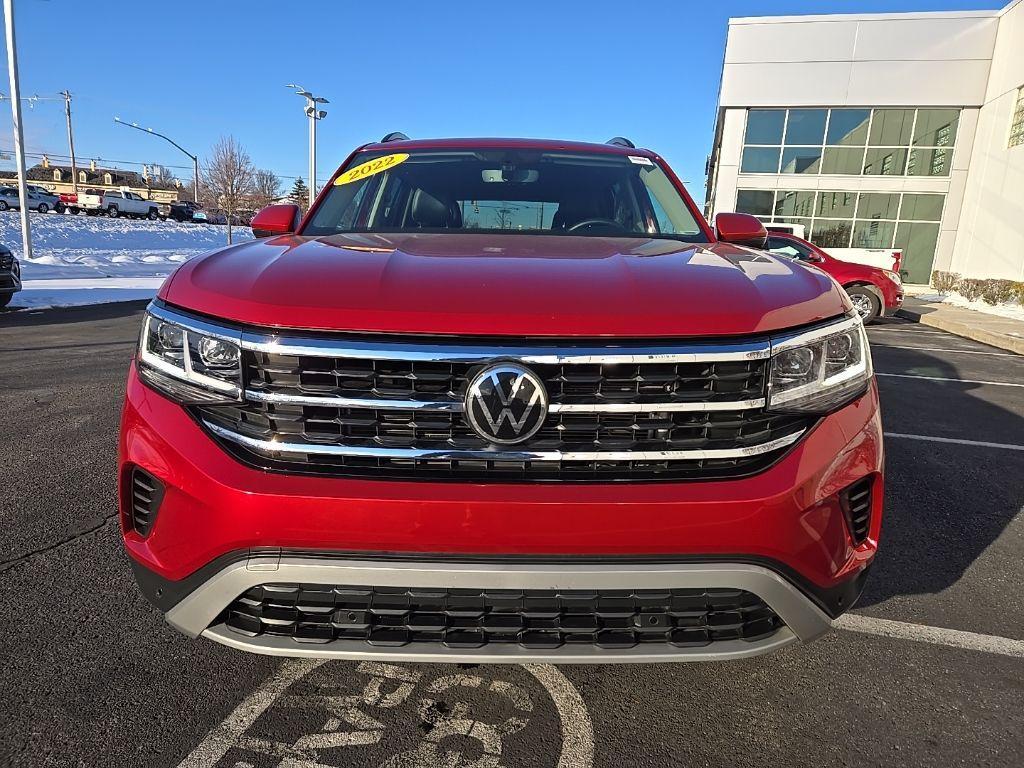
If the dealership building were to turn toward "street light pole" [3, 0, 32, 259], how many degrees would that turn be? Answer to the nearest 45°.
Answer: approximately 45° to its right

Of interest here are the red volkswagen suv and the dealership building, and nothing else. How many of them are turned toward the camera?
2

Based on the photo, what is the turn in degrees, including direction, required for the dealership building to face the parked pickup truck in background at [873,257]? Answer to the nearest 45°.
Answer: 0° — it already faces it

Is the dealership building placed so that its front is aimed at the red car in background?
yes

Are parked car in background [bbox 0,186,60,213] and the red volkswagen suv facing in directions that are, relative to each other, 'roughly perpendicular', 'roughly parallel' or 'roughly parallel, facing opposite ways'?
roughly perpendicular

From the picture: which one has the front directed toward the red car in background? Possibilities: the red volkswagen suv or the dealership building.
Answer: the dealership building

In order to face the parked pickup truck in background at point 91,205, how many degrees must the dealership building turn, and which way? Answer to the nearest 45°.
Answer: approximately 90° to its right

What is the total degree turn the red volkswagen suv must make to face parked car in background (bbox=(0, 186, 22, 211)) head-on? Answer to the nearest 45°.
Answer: approximately 135° to its right

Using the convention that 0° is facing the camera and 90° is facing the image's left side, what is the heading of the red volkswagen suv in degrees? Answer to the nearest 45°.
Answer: approximately 0°

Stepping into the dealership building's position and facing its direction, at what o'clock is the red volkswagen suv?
The red volkswagen suv is roughly at 12 o'clock from the dealership building.
